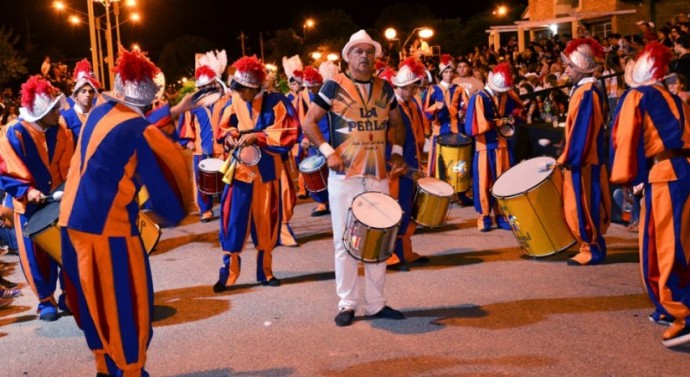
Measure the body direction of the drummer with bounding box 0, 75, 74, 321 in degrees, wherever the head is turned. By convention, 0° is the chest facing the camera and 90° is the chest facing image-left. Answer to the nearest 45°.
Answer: approximately 315°

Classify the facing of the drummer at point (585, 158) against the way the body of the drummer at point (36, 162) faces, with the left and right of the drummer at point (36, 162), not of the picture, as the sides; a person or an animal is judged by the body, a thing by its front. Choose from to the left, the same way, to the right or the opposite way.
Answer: the opposite way

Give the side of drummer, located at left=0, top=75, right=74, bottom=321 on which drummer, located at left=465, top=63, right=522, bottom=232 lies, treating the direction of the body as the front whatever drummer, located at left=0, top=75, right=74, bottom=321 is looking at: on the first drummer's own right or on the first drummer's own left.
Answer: on the first drummer's own left

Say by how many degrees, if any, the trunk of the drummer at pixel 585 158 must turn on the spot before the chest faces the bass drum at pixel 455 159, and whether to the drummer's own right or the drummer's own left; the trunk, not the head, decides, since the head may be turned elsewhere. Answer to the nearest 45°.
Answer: approximately 45° to the drummer's own right

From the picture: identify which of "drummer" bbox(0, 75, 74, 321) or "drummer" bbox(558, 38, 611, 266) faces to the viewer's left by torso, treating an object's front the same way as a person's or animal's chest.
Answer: "drummer" bbox(558, 38, 611, 266)

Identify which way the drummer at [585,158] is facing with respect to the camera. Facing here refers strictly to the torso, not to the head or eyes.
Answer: to the viewer's left

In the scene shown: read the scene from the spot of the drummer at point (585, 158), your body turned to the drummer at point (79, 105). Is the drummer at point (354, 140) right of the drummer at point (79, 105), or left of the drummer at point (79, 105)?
left
